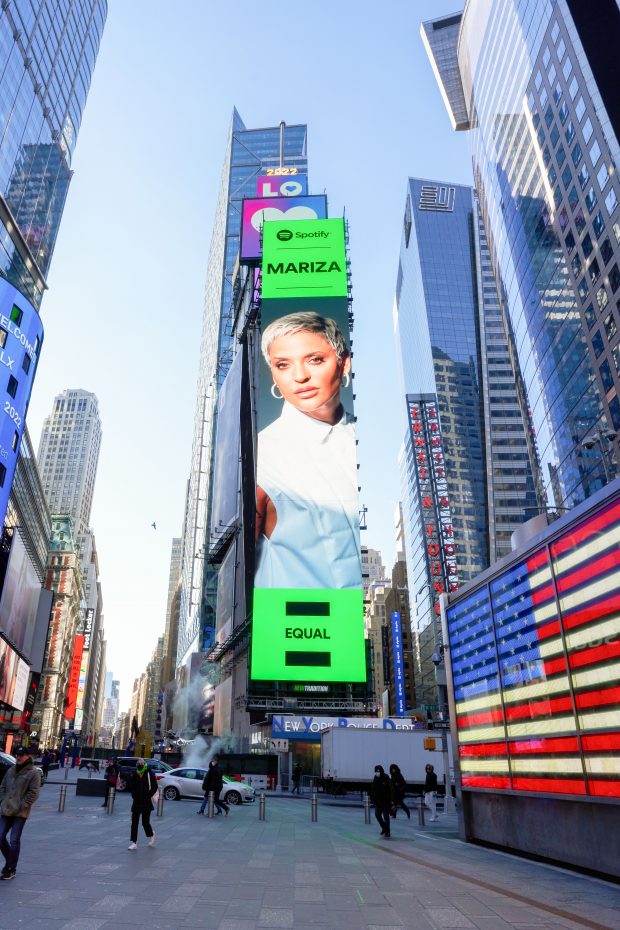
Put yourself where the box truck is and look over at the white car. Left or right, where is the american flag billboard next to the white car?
left

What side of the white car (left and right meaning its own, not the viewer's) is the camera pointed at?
right

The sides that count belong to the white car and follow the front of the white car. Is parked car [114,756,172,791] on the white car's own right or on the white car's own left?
on the white car's own left

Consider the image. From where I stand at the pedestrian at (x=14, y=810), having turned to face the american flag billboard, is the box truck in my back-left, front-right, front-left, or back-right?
front-left

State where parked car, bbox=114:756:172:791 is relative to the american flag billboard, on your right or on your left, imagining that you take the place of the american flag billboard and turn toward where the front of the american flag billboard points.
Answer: on your right

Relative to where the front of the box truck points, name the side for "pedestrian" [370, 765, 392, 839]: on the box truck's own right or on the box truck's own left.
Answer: on the box truck's own right

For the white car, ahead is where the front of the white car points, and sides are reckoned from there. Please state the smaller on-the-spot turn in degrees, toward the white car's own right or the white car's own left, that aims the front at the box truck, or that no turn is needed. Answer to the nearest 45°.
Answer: approximately 45° to the white car's own left

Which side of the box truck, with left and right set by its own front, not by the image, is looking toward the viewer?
right

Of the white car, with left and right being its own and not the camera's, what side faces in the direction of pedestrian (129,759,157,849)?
right

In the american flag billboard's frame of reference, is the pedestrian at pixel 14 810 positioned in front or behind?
in front

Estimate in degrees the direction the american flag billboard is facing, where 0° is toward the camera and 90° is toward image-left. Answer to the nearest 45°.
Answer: approximately 45°

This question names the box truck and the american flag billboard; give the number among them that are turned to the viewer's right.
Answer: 1

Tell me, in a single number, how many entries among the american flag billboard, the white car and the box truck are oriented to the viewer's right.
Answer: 2
